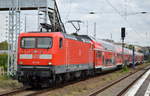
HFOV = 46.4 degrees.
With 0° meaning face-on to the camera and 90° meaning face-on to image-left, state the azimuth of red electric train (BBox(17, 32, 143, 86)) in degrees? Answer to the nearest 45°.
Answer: approximately 45°
